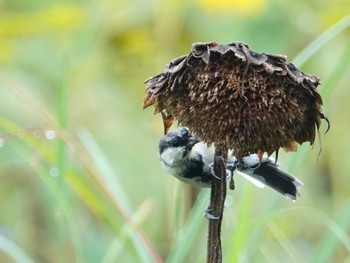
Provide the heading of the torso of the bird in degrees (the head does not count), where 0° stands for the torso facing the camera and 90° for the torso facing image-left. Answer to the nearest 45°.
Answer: approximately 90°
